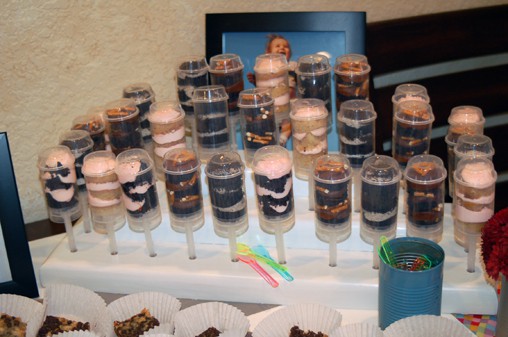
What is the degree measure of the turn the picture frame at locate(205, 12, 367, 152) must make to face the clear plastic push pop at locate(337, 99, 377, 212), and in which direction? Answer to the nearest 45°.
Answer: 0° — it already faces it

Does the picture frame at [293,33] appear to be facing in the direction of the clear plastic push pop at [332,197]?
yes

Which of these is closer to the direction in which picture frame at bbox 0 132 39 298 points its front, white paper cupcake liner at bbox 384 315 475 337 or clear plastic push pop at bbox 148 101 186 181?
the white paper cupcake liner

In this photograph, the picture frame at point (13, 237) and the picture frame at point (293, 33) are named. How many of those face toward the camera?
2

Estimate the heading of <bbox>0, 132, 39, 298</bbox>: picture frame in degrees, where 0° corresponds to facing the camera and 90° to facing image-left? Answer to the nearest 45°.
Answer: approximately 0°

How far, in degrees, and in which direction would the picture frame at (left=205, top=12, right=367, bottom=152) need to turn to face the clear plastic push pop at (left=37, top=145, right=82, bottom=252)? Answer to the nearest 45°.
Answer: approximately 45° to its right

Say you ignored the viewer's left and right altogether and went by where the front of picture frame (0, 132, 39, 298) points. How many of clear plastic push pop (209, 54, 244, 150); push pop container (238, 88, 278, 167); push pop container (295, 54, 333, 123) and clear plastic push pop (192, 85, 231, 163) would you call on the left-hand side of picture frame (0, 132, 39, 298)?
4
